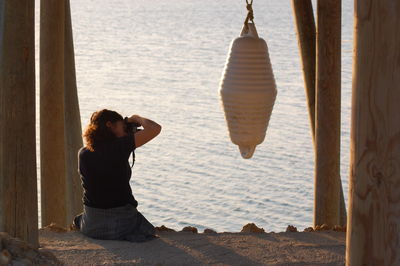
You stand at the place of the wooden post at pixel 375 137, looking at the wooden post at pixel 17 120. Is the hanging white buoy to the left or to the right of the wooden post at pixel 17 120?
right

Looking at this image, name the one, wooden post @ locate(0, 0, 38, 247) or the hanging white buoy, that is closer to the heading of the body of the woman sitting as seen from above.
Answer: the hanging white buoy

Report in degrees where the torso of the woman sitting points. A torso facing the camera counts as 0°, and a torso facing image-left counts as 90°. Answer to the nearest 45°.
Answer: approximately 225°

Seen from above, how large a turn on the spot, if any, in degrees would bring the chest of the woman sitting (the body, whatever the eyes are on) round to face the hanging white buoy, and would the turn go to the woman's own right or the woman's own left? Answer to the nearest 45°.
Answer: approximately 90° to the woman's own right

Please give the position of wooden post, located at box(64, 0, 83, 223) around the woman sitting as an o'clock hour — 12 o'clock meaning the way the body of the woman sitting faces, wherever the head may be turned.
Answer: The wooden post is roughly at 10 o'clock from the woman sitting.
